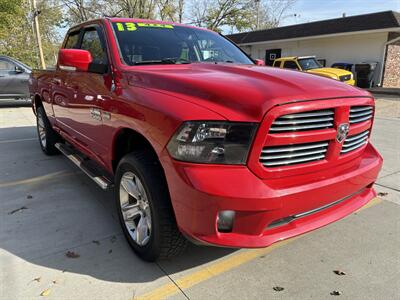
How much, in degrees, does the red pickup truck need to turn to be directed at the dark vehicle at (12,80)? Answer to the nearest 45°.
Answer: approximately 180°

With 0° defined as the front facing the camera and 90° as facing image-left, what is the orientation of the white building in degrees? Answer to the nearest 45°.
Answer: approximately 45°

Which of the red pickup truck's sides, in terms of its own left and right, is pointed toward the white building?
left

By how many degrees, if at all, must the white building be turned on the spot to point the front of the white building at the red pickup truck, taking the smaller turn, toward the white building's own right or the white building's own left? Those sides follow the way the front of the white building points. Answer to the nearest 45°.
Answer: approximately 45° to the white building's own left

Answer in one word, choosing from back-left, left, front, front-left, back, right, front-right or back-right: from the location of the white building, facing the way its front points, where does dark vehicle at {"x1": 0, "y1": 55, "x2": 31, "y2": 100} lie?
front

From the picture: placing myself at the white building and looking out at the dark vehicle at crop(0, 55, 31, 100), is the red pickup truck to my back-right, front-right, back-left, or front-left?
front-left

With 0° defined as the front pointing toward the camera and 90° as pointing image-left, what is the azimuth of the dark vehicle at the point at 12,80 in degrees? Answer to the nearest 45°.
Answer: approximately 270°

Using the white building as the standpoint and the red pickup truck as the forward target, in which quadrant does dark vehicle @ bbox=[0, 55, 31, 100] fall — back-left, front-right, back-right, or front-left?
front-right

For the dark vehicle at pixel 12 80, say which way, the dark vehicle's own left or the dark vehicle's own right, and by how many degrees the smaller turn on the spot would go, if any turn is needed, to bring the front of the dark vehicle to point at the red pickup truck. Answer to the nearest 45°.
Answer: approximately 90° to the dark vehicle's own right

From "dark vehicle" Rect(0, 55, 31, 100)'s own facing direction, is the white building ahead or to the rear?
ahead
